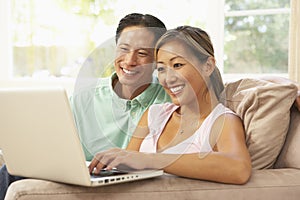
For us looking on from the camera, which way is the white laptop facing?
facing away from the viewer and to the right of the viewer

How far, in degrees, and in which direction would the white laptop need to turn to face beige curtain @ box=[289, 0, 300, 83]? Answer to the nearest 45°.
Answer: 0° — it already faces it

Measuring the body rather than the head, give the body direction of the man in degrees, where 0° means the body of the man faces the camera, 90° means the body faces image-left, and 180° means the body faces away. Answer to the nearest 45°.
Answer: approximately 45°

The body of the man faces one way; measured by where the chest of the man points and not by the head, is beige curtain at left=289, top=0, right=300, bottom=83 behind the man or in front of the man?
behind

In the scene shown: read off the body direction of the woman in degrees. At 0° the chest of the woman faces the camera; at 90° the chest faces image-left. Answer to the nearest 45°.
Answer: approximately 45°
